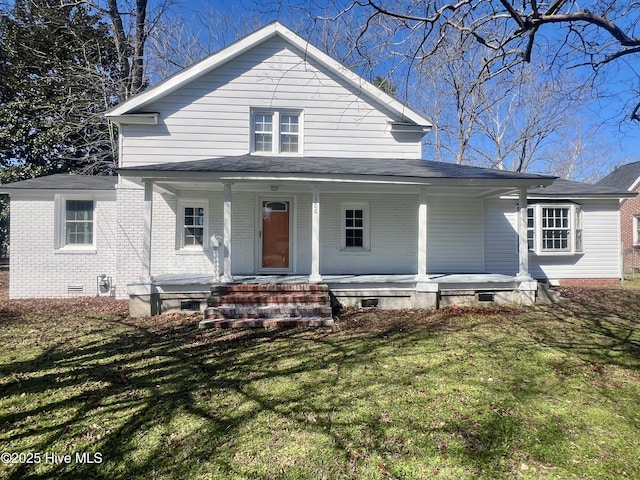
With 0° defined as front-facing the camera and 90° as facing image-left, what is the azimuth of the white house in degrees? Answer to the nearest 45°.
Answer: approximately 0°
